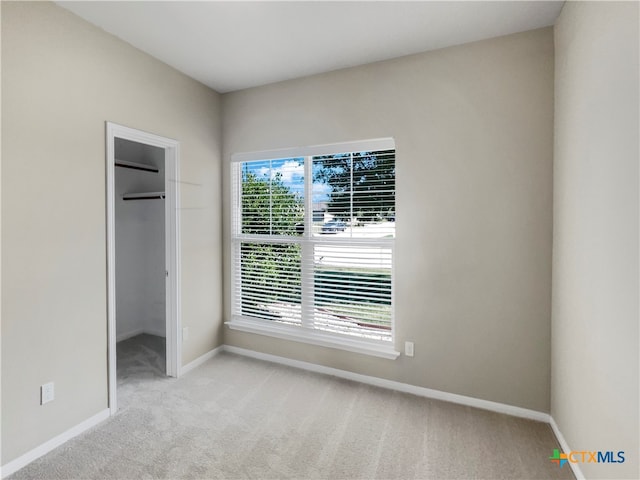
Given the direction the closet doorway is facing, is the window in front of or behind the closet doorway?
in front

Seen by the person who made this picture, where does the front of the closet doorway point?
facing the viewer and to the right of the viewer
